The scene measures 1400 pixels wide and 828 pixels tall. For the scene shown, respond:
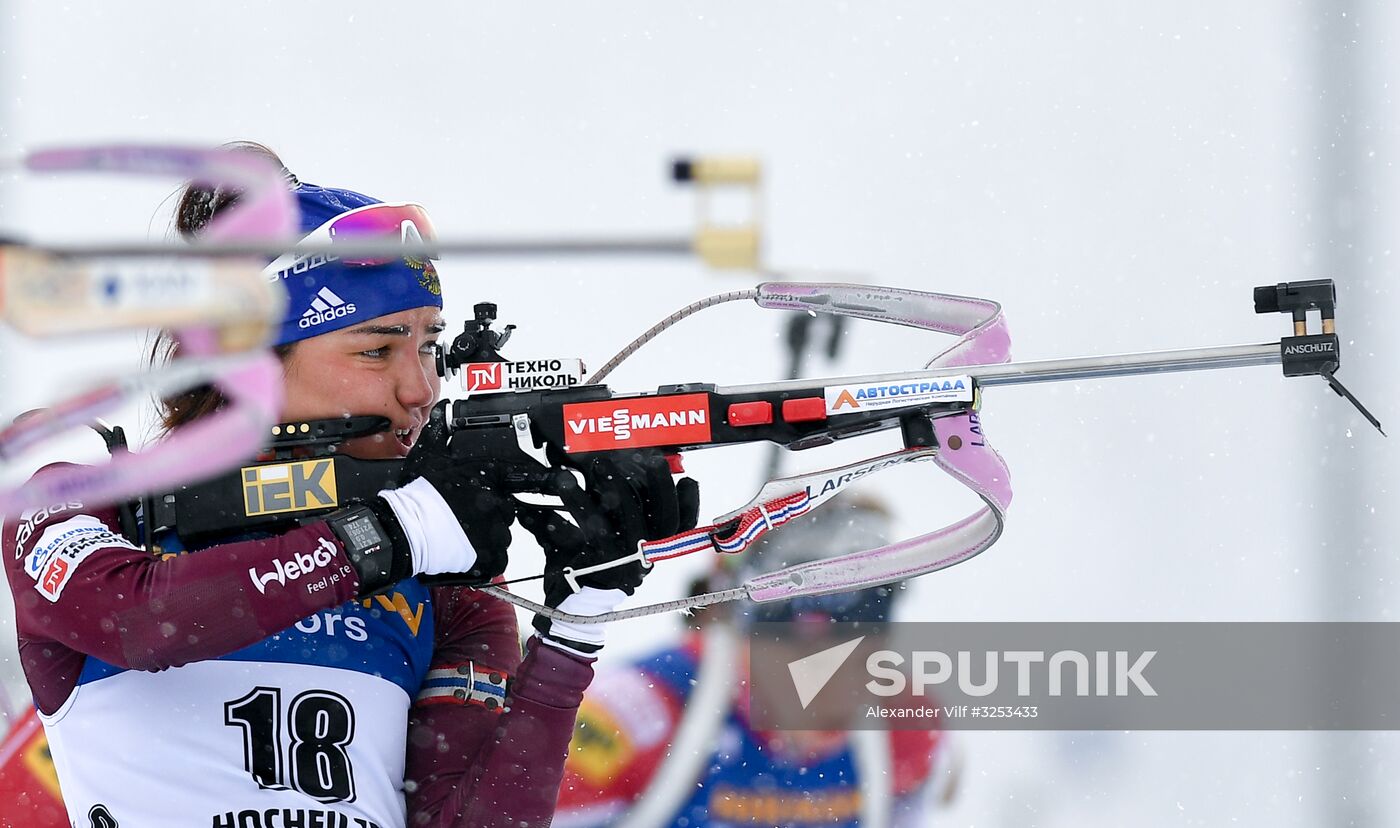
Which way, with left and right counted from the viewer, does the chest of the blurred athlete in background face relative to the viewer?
facing the viewer and to the right of the viewer

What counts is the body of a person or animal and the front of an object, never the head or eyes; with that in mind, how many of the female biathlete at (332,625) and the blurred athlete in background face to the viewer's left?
0

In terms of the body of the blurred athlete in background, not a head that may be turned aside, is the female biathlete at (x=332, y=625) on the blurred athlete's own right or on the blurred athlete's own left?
on the blurred athlete's own right

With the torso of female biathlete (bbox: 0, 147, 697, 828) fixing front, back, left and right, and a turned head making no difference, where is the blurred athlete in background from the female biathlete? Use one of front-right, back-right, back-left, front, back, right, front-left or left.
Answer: left
